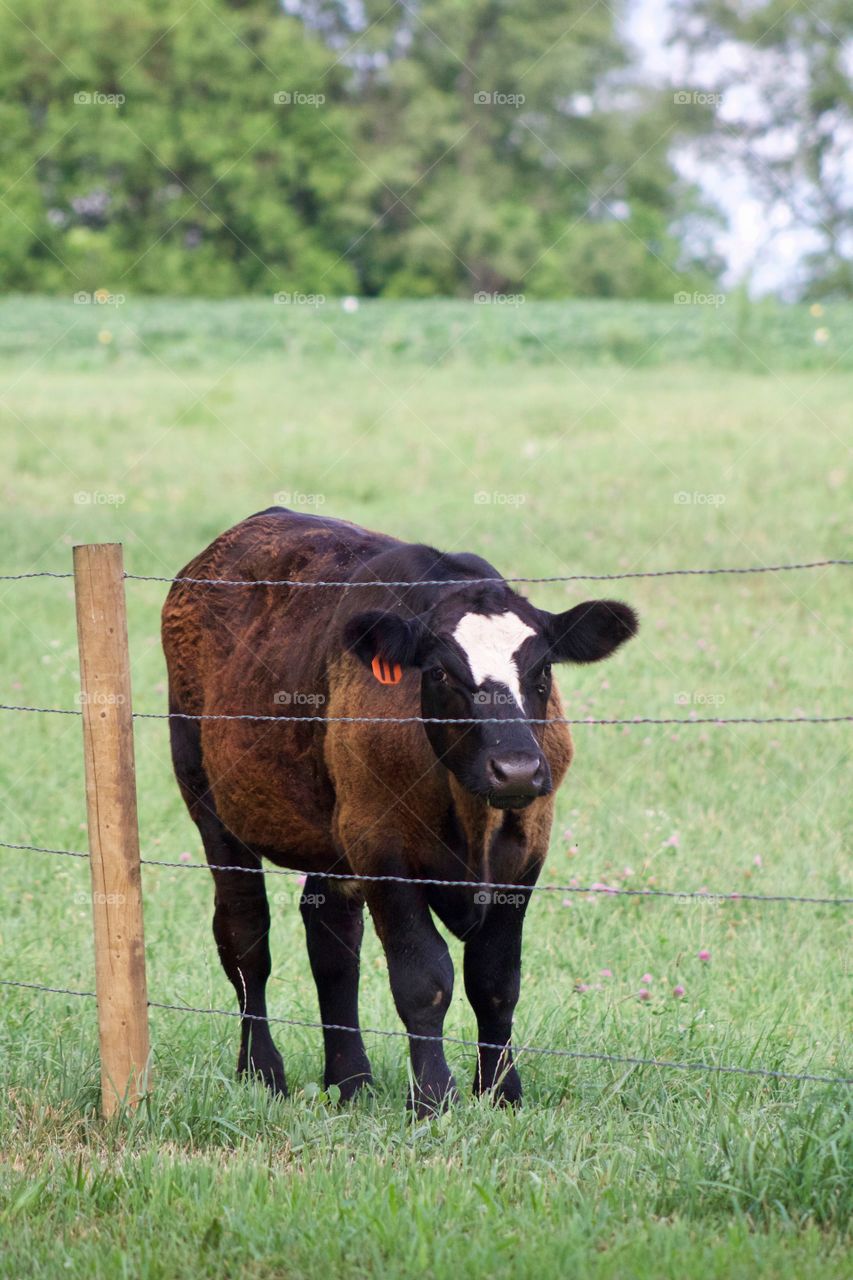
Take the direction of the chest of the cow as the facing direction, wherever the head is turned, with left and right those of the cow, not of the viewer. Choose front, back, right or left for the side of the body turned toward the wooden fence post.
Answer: right

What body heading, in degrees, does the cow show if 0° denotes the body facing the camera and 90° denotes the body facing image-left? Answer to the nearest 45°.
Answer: approximately 315°

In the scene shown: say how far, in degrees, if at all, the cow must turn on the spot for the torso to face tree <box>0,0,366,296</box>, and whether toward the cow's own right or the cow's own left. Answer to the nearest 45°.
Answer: approximately 135° to the cow's own left
